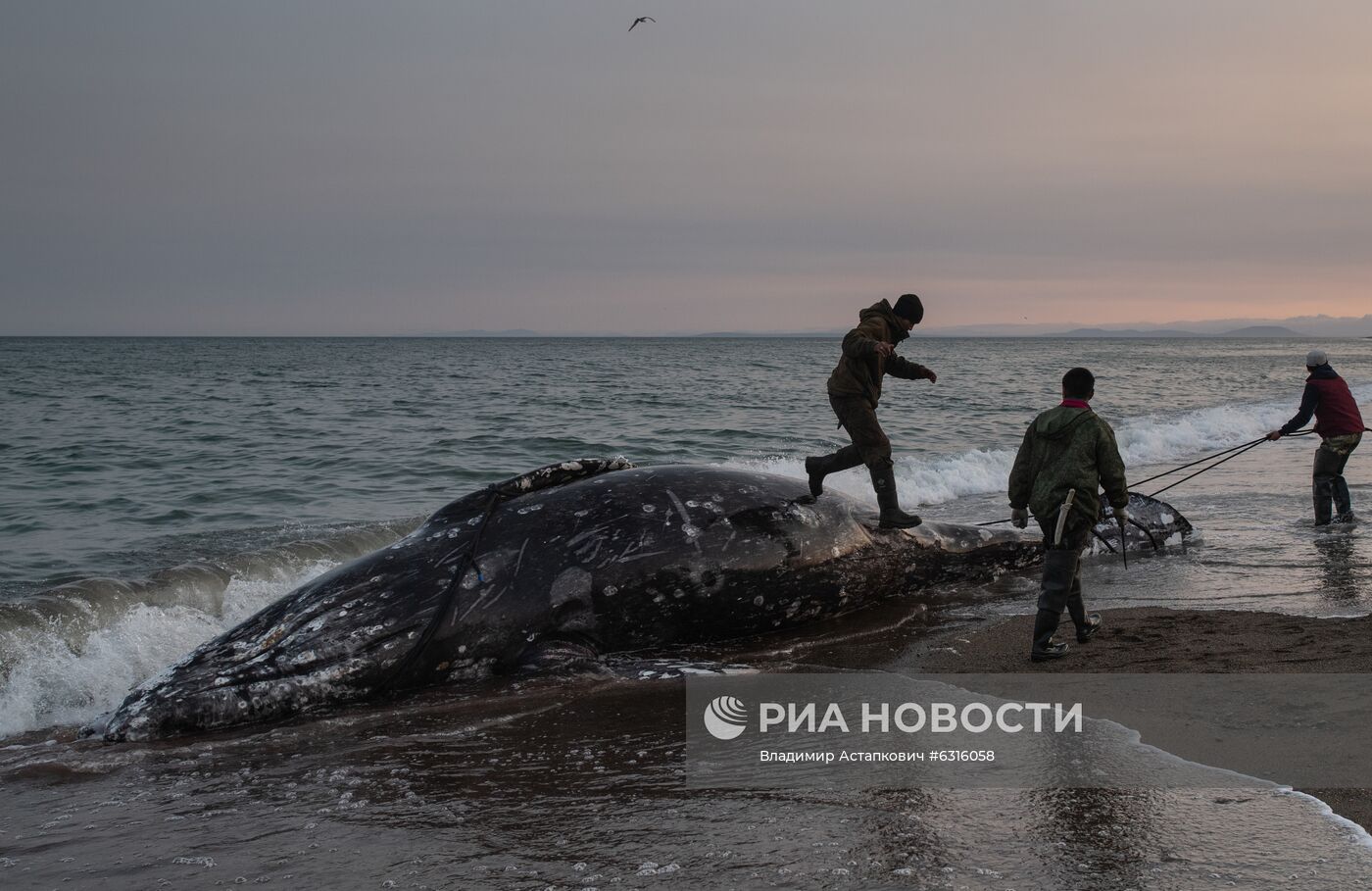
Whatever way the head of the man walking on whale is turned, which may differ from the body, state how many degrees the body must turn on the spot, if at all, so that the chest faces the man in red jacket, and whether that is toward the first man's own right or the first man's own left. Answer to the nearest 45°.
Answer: approximately 45° to the first man's own left

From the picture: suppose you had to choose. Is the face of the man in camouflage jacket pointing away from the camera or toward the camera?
away from the camera

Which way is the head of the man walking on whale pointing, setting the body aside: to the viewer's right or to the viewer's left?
to the viewer's right

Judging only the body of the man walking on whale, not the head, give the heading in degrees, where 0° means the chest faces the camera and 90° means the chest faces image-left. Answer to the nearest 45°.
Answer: approximately 270°

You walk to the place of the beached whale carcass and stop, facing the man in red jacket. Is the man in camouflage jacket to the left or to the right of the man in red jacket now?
right

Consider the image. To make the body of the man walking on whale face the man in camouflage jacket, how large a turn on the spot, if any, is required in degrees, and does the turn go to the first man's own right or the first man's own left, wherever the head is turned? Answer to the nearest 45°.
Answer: approximately 45° to the first man's own right
